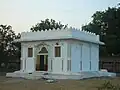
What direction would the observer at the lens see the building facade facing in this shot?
facing the viewer and to the left of the viewer

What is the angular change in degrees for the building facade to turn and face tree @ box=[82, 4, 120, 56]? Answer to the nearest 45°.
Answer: approximately 180°

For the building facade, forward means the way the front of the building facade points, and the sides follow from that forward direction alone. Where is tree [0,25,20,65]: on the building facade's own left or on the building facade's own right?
on the building facade's own right
